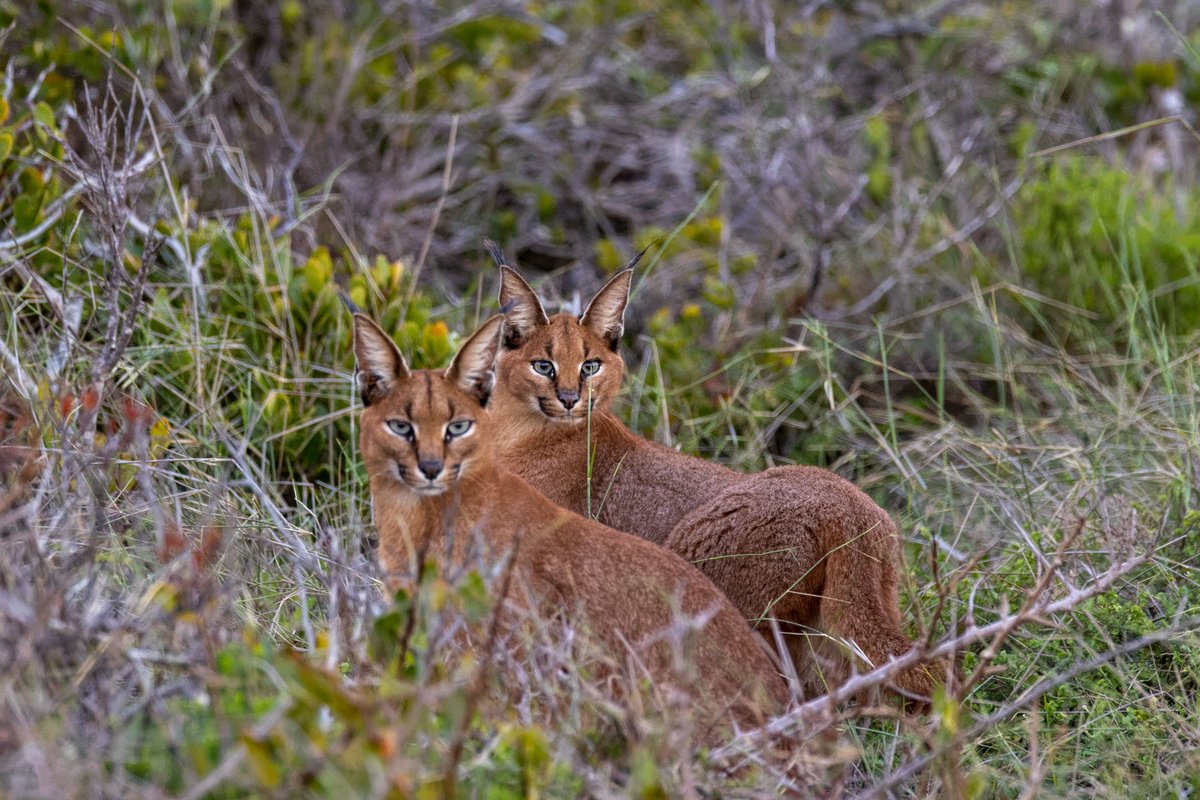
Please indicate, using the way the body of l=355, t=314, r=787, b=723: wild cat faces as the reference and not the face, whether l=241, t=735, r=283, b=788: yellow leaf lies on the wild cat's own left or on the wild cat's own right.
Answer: on the wild cat's own left

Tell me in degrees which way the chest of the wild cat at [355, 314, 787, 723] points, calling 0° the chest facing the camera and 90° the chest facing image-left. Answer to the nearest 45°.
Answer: approximately 90°

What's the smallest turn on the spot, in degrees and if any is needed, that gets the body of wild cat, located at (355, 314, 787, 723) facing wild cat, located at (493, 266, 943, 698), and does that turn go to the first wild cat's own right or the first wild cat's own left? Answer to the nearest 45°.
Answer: approximately 135° to the first wild cat's own right

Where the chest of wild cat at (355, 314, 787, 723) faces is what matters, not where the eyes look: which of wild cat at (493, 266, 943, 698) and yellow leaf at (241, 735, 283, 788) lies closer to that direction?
the yellow leaf
